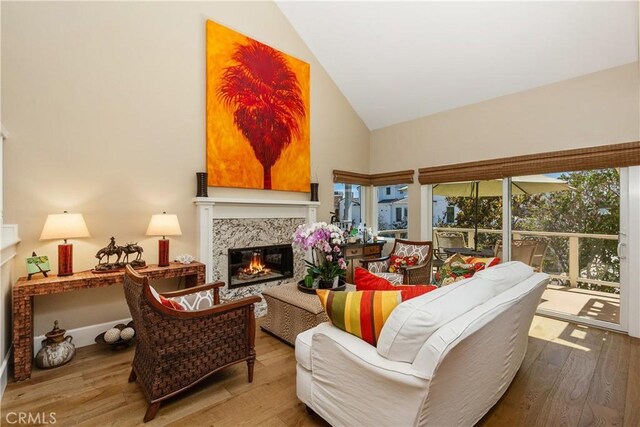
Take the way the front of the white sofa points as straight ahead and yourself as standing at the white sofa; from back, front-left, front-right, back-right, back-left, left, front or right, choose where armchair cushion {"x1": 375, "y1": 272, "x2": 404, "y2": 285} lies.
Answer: front-right

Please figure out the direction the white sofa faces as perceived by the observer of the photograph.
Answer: facing away from the viewer and to the left of the viewer

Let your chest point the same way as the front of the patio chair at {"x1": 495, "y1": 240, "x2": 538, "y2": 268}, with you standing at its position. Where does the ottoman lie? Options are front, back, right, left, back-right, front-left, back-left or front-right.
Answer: left

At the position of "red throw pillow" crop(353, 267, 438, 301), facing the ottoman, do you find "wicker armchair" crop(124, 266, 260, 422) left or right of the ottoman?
left

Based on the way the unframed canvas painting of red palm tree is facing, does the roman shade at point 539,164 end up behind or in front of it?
in front

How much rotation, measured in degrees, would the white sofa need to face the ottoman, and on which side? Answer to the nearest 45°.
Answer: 0° — it already faces it

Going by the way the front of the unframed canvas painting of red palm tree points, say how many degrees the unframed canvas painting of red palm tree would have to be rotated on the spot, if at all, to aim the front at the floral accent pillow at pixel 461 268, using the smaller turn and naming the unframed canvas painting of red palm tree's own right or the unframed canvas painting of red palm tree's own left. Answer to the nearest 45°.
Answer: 0° — it already faces it

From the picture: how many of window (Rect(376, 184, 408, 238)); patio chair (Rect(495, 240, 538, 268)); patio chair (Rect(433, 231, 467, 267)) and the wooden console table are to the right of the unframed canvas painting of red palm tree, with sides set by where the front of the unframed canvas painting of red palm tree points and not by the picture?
1

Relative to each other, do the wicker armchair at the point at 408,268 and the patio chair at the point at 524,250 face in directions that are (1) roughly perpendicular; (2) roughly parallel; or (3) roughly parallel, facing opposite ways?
roughly perpendicular

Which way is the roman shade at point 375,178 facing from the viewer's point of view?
toward the camera

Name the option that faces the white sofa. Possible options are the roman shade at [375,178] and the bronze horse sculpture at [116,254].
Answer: the roman shade

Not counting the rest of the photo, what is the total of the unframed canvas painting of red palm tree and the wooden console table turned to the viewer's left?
0

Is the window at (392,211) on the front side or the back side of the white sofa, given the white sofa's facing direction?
on the front side

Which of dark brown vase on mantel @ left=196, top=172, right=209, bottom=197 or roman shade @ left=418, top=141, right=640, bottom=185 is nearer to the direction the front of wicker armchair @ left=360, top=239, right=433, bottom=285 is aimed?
the dark brown vase on mantel

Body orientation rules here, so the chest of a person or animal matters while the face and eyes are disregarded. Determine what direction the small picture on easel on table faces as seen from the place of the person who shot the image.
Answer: facing the viewer and to the right of the viewer

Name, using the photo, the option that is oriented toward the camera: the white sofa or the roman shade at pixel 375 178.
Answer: the roman shade

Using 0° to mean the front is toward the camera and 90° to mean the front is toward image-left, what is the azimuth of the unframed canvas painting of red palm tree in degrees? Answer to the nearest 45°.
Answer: approximately 315°
